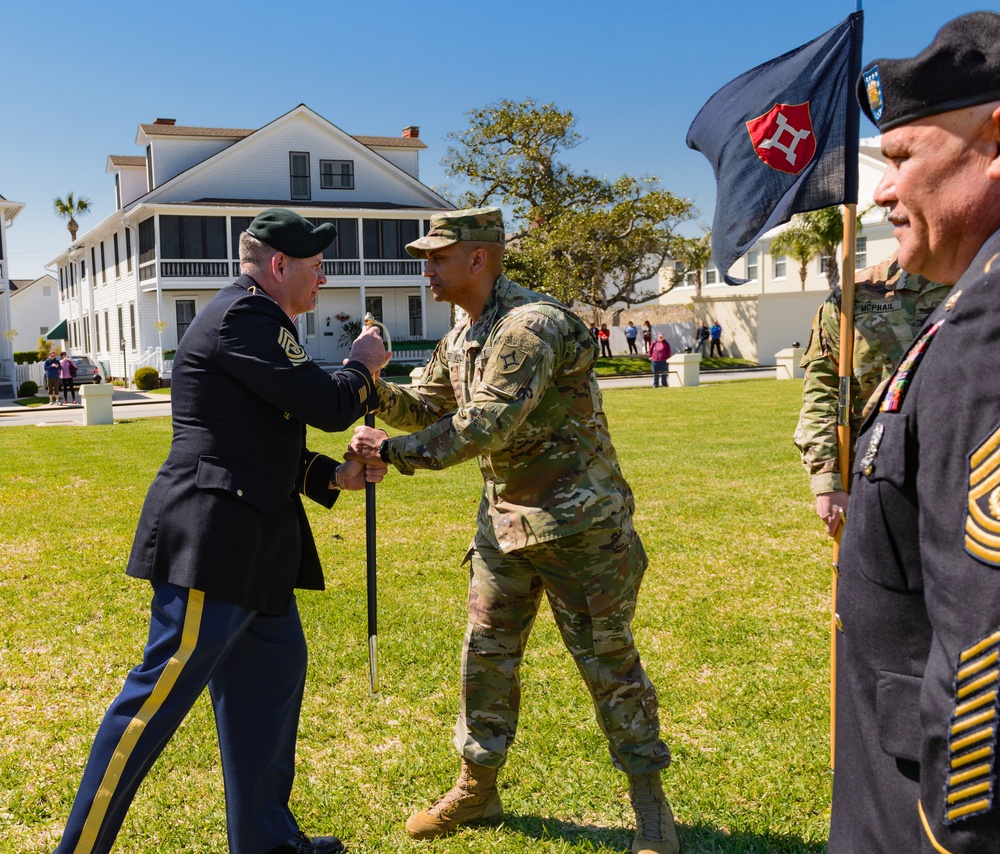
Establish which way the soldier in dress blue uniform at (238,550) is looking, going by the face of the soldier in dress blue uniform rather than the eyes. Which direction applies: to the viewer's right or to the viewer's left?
to the viewer's right

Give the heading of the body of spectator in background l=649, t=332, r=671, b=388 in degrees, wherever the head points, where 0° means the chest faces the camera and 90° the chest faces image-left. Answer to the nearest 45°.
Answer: approximately 0°

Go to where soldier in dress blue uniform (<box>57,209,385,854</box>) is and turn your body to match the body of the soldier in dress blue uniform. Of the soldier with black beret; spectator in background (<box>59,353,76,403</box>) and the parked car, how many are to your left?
2

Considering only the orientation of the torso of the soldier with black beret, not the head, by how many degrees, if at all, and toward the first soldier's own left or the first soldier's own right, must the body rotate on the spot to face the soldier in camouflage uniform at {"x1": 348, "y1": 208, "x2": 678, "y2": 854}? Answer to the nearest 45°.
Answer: approximately 45° to the first soldier's own right

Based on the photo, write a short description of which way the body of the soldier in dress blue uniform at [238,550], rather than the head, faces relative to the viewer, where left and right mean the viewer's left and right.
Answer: facing to the right of the viewer

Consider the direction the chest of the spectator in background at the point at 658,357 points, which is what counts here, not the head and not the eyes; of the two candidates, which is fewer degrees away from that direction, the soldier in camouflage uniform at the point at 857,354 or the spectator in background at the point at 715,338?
the soldier in camouflage uniform

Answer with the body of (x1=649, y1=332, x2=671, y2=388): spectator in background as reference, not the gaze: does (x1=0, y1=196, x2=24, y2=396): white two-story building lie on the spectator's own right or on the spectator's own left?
on the spectator's own right

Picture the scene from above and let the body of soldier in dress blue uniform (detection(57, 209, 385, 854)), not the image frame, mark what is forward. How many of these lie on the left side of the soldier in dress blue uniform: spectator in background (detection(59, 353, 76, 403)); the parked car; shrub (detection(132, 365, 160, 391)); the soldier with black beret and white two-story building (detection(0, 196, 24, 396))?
4

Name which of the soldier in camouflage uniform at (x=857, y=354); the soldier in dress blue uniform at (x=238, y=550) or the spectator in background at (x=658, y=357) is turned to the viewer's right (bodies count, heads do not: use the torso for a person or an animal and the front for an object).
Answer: the soldier in dress blue uniform

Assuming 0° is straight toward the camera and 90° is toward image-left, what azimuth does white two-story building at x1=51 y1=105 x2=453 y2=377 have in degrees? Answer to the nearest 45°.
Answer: approximately 0°

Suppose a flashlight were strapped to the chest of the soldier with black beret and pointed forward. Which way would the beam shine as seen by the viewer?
to the viewer's left

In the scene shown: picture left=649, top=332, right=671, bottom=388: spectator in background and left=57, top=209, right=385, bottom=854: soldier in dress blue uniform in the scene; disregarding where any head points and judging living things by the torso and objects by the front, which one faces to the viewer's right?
the soldier in dress blue uniform

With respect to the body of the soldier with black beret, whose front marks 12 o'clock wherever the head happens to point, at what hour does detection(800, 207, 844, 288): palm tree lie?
The palm tree is roughly at 3 o'clock from the soldier with black beret.
